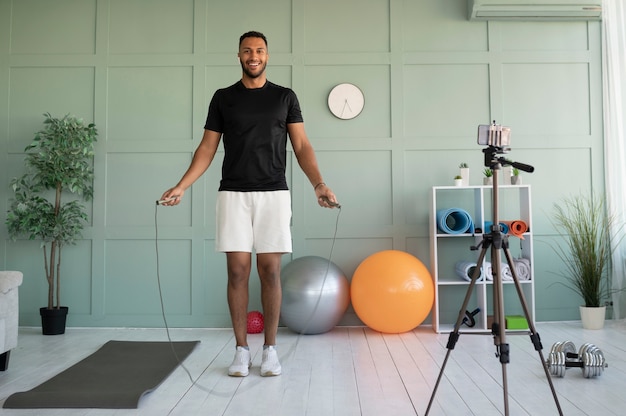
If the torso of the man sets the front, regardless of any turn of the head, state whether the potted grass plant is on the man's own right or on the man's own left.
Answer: on the man's own left

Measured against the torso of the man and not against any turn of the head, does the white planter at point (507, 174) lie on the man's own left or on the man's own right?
on the man's own left

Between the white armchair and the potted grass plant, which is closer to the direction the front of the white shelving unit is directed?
the white armchair

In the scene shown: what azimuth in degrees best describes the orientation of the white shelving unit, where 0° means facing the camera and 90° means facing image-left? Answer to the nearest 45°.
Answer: approximately 0°

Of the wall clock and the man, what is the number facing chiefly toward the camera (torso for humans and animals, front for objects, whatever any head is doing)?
2
